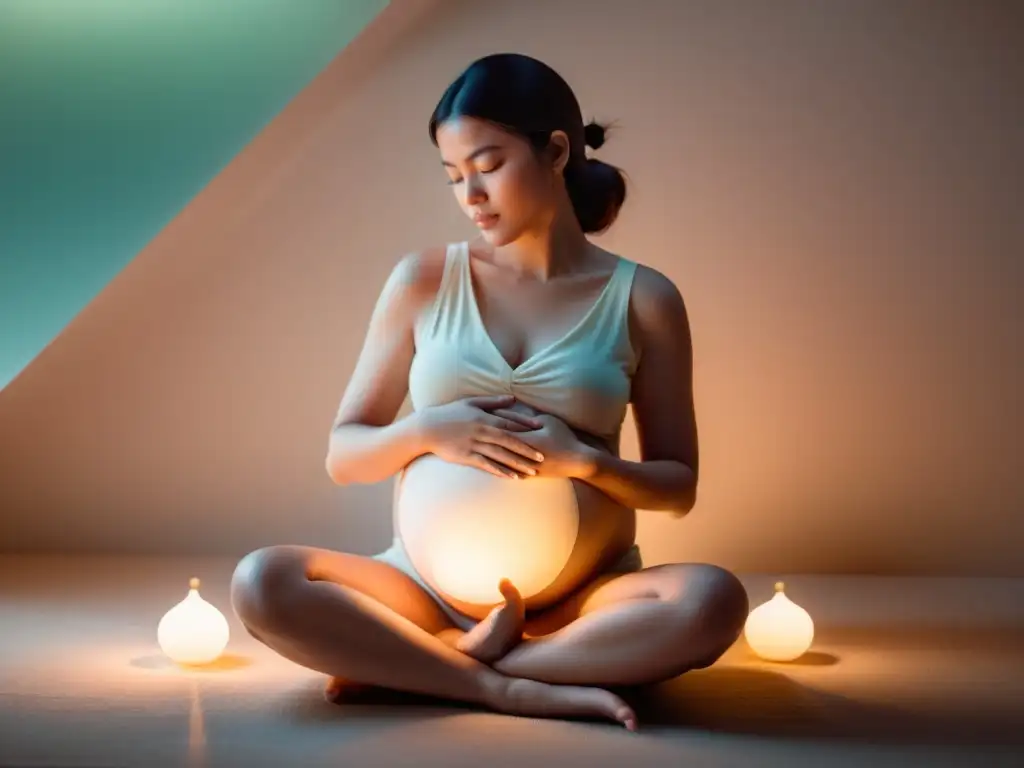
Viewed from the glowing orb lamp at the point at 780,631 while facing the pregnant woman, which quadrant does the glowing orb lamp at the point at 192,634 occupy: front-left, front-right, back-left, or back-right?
front-right

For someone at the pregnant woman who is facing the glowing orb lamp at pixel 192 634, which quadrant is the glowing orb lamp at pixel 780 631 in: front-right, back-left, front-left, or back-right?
back-right

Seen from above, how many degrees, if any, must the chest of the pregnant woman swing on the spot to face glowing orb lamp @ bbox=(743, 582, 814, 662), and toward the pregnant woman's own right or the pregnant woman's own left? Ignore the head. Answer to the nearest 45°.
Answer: approximately 135° to the pregnant woman's own left

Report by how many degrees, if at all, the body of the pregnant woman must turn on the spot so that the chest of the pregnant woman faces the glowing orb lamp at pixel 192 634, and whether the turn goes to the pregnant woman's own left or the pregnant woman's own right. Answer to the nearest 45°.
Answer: approximately 135° to the pregnant woman's own right

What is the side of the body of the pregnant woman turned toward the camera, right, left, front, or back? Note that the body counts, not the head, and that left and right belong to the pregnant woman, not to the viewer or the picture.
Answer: front

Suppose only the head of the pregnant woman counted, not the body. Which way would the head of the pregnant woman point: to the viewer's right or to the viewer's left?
to the viewer's left
